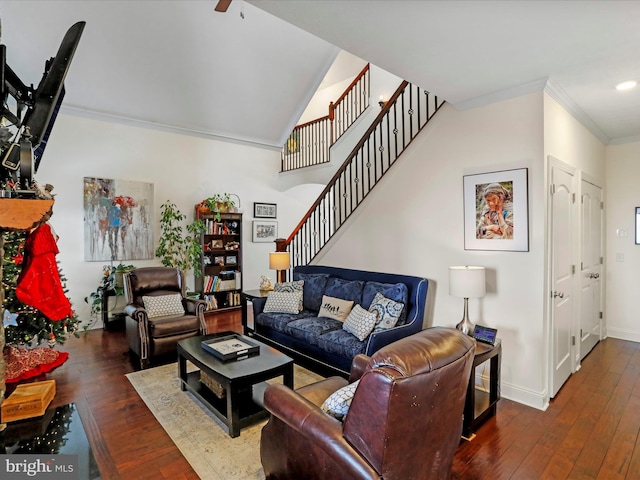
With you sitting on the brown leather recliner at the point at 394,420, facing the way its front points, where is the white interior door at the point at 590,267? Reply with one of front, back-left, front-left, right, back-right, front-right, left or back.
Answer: right

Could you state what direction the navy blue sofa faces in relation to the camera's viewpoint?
facing the viewer and to the left of the viewer

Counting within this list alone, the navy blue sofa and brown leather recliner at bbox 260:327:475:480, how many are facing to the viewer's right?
0

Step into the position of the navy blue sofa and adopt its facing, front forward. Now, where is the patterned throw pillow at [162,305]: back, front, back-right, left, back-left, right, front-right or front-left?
front-right

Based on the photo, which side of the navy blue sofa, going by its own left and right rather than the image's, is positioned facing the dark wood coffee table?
front

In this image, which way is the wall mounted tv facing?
to the viewer's right

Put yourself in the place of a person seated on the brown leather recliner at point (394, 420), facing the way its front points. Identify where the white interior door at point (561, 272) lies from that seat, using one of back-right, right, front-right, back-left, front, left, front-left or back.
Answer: right

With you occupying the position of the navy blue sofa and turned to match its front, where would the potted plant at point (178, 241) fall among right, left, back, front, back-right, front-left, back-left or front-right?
right

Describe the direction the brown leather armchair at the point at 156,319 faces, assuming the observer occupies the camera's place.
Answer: facing the viewer and to the right of the viewer

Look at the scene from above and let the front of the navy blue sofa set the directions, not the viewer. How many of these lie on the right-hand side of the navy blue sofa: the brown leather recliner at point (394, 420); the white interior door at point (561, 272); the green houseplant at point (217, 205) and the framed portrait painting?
1

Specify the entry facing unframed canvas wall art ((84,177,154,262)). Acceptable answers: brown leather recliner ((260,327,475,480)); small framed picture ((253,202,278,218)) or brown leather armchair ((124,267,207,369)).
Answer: the brown leather recliner

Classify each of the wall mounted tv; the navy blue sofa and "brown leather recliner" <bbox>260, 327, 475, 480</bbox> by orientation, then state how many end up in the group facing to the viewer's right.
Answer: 1

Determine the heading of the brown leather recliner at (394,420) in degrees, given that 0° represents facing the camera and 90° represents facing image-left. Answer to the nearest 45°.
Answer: approximately 135°
